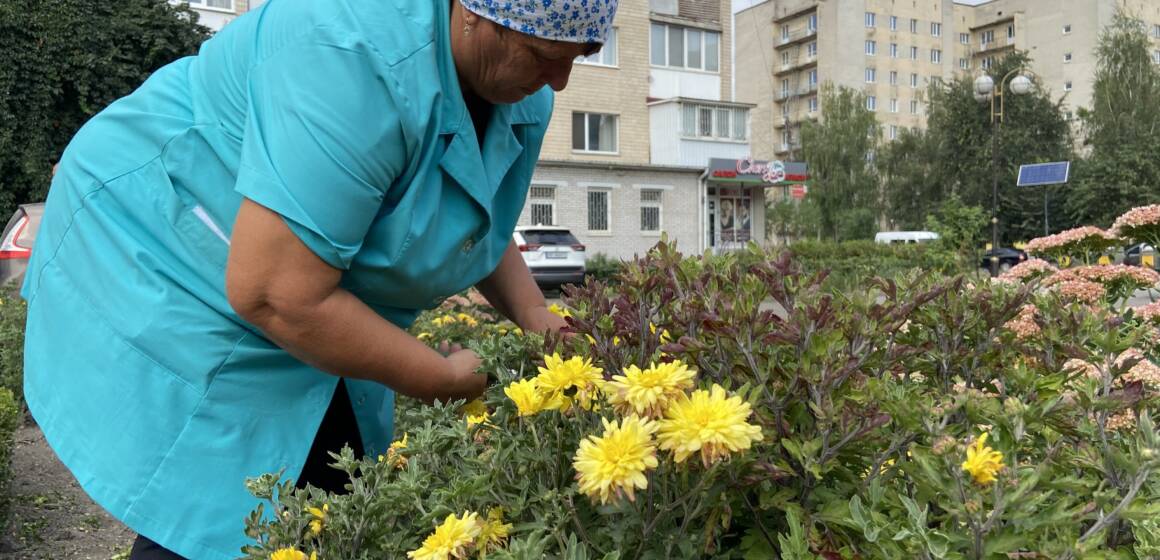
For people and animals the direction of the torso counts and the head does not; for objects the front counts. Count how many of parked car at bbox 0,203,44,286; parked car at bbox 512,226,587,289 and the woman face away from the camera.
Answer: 2

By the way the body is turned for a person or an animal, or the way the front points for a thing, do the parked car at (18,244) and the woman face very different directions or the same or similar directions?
very different directions

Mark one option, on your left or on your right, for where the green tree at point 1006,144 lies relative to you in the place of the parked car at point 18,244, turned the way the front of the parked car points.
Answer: on your right

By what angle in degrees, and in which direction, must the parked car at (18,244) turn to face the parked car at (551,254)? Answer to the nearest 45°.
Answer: approximately 45° to its right

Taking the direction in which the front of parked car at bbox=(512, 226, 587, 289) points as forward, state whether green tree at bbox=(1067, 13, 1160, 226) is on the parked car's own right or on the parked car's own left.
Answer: on the parked car's own right

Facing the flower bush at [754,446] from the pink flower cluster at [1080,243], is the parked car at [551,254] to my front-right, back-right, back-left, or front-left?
back-right

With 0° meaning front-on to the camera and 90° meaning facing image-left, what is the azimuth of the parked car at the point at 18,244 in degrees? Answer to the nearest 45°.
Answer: approximately 180°

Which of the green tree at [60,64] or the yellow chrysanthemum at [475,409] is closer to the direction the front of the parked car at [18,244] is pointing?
the green tree

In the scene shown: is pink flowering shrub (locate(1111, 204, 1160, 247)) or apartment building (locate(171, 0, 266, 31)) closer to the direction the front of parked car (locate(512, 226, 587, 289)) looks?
the apartment building

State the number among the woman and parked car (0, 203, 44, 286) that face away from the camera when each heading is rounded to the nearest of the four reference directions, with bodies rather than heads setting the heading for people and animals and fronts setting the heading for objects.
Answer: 1

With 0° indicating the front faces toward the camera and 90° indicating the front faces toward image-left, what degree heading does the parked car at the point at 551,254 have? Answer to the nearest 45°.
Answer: approximately 180°

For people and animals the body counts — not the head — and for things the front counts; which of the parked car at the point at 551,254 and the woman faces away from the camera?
the parked car

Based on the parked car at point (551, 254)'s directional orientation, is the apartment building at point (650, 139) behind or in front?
in front

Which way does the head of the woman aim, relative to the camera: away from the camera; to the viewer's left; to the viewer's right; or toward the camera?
to the viewer's right

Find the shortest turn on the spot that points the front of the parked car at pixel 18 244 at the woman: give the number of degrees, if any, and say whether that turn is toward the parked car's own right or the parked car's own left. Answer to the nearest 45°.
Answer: approximately 180°
